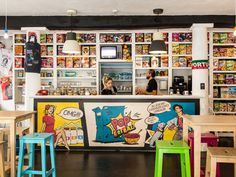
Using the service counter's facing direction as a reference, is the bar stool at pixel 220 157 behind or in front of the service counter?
in front

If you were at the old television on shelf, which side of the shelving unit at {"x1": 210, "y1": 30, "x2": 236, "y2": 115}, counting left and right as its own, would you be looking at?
right

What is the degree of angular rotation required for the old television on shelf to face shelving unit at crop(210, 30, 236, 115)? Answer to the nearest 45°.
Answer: approximately 90° to its left

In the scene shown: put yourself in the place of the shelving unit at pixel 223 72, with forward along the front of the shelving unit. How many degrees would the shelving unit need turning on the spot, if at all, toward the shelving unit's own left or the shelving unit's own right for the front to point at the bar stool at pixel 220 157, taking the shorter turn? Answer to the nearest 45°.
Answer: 0° — it already faces it

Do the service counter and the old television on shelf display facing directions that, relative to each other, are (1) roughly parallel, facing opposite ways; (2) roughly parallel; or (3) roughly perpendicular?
roughly parallel

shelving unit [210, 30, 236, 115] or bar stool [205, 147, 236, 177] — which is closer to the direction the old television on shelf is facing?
the bar stool

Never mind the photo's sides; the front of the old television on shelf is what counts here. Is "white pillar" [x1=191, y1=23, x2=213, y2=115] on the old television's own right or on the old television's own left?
on the old television's own left

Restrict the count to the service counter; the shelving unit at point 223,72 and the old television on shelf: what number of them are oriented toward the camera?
3

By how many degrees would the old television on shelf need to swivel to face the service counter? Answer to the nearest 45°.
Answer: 0° — it already faces it

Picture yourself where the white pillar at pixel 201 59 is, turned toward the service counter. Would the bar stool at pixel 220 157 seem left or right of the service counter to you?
left

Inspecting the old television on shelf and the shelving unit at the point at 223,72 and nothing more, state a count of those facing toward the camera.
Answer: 2

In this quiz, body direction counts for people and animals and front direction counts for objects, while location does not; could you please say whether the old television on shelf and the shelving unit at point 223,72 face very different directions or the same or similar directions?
same or similar directions

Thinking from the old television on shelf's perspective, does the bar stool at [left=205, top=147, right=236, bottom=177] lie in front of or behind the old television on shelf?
in front

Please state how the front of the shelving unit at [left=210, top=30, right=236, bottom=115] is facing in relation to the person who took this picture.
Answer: facing the viewer

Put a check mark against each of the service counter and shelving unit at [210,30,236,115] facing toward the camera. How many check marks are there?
2

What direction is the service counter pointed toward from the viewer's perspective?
toward the camera

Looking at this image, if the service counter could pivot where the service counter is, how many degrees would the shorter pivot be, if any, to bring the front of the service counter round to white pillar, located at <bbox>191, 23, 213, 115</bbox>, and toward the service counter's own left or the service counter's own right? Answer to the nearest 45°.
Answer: approximately 135° to the service counter's own left
